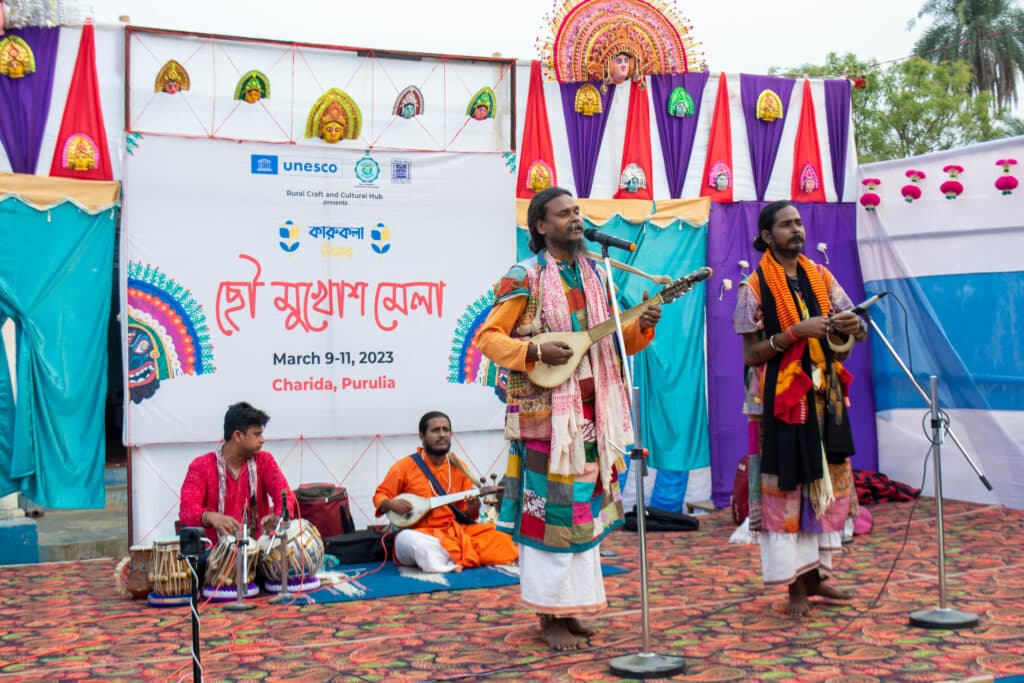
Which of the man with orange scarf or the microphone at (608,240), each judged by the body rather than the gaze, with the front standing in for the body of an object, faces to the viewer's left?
the microphone

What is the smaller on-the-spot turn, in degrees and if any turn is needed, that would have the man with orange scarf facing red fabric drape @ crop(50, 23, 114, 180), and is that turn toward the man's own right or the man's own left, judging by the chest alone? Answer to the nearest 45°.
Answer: approximately 135° to the man's own right

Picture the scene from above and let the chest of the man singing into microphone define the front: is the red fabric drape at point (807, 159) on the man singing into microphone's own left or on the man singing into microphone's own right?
on the man singing into microphone's own left

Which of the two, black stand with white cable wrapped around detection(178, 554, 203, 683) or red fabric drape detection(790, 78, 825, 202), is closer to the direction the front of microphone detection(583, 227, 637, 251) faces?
the black stand with white cable wrapped around

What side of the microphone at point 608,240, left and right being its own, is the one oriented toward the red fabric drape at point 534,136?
right

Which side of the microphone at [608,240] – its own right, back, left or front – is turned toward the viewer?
left

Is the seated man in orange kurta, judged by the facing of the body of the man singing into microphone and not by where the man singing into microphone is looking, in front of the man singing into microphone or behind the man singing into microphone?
behind

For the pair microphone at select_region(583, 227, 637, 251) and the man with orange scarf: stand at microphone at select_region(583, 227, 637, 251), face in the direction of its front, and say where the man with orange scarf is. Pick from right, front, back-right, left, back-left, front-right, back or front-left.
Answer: back-right

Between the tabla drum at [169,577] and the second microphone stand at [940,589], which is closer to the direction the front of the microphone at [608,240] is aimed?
the tabla drum

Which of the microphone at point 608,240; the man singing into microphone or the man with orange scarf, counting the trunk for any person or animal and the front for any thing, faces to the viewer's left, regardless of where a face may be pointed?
the microphone

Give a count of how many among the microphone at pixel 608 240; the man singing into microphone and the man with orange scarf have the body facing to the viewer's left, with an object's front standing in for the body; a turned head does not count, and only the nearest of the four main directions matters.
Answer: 1

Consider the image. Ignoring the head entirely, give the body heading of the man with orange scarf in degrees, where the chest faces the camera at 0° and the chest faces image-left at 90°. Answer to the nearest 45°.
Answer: approximately 315°
